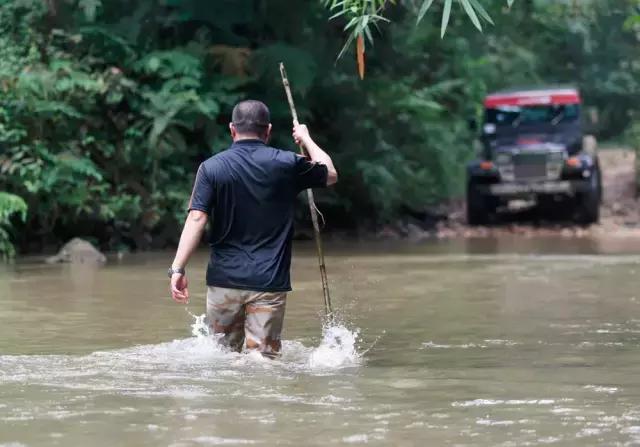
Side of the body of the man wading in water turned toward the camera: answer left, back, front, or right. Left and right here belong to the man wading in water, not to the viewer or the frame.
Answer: back

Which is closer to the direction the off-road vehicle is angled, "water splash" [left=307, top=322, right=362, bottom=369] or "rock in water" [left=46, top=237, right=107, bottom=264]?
the water splash

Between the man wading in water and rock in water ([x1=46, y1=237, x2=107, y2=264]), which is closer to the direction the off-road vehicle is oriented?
the man wading in water

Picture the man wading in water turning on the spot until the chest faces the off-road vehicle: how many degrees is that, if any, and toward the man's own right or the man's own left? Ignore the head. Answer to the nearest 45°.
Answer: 0° — they already face it

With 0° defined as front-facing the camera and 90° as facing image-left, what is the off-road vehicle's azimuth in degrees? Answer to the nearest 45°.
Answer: approximately 0°

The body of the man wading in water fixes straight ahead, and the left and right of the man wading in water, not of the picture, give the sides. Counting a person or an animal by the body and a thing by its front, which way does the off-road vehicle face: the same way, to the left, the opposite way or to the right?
the opposite way

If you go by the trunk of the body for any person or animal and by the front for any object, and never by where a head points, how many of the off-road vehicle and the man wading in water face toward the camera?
1

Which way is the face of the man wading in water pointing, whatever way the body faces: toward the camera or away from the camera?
away from the camera
